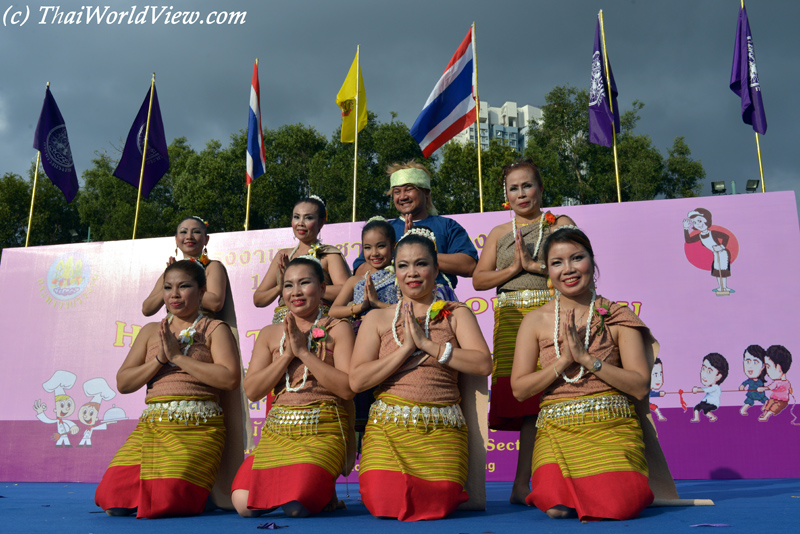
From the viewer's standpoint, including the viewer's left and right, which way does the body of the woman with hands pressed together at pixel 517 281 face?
facing the viewer

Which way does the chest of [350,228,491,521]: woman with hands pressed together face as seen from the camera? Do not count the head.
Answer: toward the camera

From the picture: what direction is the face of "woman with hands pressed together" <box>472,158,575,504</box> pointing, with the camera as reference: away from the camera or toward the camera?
toward the camera

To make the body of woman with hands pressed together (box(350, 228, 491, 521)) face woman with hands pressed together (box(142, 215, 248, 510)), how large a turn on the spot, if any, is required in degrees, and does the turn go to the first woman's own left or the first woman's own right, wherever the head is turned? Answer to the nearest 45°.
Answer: approximately 135° to the first woman's own right

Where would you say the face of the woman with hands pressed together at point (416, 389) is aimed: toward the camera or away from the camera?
toward the camera

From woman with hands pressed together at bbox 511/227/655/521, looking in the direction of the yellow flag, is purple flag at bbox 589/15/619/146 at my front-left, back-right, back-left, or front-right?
front-right

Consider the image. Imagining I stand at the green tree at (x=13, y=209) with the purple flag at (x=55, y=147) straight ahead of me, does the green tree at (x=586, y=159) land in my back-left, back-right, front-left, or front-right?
front-left

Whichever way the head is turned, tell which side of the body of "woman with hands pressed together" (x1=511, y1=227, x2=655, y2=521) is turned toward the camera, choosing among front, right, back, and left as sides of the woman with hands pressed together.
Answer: front

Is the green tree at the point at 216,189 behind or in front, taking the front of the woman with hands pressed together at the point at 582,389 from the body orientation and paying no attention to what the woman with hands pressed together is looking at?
behind

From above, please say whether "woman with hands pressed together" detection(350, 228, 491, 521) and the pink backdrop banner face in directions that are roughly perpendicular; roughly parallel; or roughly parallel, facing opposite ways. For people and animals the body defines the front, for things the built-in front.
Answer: roughly parallel

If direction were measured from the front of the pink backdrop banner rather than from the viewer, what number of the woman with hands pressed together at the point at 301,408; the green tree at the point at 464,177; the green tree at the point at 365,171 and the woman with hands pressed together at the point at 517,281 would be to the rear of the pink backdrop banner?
2

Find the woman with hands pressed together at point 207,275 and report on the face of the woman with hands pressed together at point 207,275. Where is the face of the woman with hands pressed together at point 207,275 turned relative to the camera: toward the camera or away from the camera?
toward the camera

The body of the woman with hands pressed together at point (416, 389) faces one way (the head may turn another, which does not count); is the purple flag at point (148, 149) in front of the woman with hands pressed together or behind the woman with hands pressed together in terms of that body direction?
behind

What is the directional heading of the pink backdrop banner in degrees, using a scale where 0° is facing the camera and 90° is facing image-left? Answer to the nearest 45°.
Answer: approximately 0°

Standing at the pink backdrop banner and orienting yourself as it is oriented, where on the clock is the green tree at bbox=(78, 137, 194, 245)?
The green tree is roughly at 5 o'clock from the pink backdrop banner.

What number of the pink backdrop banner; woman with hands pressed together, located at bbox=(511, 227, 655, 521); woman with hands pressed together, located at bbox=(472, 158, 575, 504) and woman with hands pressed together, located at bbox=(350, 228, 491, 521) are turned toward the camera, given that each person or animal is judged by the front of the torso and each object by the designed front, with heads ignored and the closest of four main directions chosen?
4

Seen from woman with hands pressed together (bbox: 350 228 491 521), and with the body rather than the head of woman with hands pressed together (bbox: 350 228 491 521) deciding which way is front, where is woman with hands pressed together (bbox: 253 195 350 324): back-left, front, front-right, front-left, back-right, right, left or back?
back-right

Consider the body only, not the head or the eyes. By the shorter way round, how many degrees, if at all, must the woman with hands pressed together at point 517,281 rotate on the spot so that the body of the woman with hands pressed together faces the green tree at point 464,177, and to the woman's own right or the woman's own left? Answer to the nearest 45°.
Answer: approximately 180°

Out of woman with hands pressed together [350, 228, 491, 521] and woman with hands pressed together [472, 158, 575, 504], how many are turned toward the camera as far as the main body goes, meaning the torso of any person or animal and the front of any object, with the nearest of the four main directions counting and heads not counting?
2
